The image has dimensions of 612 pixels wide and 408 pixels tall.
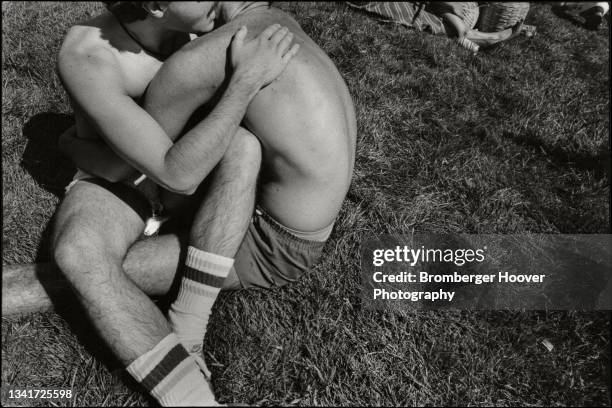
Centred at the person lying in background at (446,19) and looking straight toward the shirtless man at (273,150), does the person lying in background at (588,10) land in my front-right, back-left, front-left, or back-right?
back-left

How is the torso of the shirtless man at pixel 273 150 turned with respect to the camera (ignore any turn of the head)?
to the viewer's left
